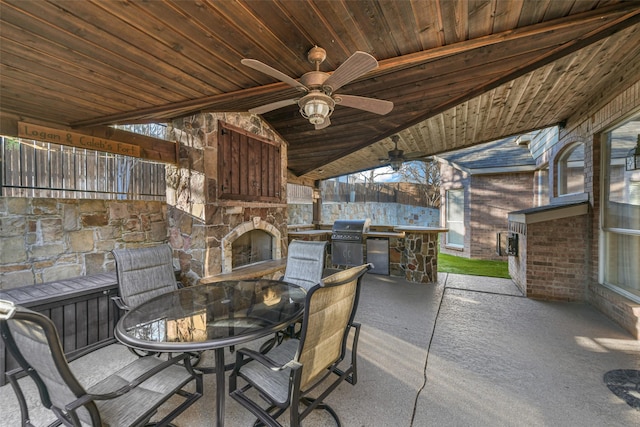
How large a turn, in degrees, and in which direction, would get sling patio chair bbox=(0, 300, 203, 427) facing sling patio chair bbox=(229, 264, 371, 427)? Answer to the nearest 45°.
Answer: approximately 90° to its right

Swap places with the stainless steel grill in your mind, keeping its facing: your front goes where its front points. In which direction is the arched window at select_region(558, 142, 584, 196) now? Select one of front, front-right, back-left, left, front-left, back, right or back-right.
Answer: left

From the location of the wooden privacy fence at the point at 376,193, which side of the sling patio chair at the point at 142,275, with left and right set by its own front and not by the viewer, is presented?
left

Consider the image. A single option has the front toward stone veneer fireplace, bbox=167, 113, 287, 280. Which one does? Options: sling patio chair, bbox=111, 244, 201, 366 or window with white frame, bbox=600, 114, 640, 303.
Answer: the window with white frame

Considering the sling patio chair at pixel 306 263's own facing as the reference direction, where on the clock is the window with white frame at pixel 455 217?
The window with white frame is roughly at 6 o'clock from the sling patio chair.

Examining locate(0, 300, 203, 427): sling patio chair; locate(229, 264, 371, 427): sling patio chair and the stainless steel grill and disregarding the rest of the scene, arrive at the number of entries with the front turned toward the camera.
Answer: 1

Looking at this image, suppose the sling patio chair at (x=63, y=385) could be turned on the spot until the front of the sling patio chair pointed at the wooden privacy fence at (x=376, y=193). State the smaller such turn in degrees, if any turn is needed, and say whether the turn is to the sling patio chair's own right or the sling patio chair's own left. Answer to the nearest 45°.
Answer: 0° — it already faces it

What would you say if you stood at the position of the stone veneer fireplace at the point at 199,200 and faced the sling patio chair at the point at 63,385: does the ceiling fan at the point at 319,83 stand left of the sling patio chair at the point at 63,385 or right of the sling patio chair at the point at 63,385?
left

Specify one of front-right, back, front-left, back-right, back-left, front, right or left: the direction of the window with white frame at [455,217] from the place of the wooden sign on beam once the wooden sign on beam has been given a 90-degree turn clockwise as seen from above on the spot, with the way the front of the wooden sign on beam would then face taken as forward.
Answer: back-left

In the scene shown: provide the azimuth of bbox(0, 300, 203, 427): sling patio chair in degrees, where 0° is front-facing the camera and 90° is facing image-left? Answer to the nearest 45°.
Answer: approximately 225°

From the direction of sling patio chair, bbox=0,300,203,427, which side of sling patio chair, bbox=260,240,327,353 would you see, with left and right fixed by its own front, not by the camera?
front

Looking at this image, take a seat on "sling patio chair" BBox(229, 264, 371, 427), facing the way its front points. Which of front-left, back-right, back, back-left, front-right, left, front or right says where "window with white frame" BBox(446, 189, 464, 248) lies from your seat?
right
